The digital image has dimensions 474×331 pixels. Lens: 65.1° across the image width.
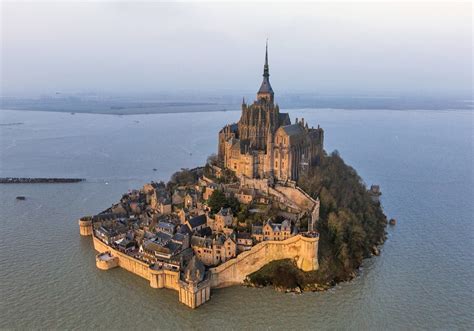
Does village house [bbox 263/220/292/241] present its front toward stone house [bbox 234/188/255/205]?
no

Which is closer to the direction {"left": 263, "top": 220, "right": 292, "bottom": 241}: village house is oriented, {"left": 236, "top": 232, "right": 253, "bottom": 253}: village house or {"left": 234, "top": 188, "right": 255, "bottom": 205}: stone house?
the village house

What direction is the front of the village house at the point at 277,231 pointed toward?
toward the camera

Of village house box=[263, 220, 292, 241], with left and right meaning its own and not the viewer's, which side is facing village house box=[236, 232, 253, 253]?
right

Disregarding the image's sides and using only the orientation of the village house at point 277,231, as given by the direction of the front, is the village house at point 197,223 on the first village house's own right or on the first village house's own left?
on the first village house's own right

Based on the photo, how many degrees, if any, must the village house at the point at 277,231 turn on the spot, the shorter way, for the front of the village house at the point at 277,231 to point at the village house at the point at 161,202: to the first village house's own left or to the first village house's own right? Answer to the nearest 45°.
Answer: approximately 135° to the first village house's own right

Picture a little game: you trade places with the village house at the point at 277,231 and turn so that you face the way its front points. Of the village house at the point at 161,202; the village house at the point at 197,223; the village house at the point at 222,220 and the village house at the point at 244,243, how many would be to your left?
0

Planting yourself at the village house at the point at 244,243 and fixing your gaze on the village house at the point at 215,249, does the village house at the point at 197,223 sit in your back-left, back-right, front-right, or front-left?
front-right

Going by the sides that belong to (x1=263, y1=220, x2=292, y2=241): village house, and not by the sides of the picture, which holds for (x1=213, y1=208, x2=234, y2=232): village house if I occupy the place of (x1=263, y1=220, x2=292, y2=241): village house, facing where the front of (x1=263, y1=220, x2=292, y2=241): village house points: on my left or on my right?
on my right

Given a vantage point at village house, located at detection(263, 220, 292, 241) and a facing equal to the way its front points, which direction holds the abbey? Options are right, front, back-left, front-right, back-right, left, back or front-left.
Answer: back

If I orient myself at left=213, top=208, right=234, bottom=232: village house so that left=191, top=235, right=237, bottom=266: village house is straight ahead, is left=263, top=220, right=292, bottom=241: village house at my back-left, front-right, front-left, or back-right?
front-left

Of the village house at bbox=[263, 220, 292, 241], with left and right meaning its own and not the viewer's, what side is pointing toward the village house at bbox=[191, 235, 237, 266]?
right

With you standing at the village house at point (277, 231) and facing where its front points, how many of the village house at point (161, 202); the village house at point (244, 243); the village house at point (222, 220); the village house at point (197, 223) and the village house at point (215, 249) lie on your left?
0
